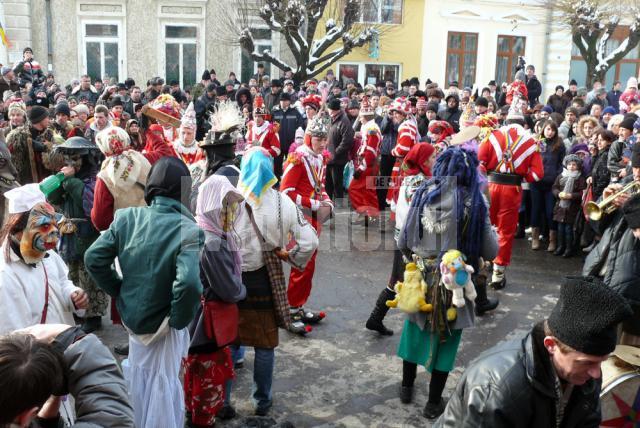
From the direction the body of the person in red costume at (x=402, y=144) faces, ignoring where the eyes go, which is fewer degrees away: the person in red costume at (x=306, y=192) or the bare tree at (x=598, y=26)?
the person in red costume

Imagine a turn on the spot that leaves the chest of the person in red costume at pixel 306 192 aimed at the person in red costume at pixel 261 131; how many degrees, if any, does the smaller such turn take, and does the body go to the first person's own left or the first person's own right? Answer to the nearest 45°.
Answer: approximately 135° to the first person's own left

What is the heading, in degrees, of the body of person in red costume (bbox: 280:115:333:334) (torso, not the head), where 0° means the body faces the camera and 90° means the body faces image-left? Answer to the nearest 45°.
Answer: approximately 315°

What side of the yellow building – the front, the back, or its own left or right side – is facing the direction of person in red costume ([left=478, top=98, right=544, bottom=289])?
front

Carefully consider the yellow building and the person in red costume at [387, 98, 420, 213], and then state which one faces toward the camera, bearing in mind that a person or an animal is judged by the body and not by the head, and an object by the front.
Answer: the yellow building

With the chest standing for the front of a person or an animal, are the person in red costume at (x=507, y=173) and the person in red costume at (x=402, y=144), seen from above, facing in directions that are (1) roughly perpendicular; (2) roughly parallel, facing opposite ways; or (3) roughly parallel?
roughly perpendicular

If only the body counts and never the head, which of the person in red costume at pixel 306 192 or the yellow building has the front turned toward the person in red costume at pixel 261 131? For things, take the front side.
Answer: the yellow building

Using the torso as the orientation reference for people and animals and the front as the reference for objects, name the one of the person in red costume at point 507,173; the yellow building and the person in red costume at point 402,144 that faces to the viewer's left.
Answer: the person in red costume at point 402,144

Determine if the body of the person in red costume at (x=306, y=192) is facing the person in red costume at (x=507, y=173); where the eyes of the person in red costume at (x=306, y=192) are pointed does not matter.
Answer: no

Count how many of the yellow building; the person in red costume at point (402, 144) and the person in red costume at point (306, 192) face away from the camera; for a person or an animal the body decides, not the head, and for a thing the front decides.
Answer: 0

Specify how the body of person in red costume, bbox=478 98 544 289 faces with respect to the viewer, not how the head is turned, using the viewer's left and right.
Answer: facing away from the viewer

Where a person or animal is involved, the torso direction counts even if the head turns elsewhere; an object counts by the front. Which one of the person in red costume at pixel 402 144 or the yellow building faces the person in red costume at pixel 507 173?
the yellow building

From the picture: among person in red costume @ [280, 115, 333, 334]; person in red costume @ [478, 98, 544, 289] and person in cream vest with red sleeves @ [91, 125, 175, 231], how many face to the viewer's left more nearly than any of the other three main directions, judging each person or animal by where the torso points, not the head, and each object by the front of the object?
0

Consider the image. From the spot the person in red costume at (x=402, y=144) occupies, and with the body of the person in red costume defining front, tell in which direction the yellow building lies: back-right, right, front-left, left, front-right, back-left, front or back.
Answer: right

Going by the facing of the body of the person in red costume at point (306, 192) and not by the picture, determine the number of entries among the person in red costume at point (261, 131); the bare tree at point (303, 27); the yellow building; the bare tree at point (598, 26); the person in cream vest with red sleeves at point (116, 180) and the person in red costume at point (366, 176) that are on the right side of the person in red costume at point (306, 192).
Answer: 1

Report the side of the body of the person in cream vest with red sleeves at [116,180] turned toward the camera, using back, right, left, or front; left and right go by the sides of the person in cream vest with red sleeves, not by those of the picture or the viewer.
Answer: back

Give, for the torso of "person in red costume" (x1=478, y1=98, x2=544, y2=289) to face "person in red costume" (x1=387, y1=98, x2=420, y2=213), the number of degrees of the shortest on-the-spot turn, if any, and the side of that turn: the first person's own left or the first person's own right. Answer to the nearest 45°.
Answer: approximately 45° to the first person's own left
